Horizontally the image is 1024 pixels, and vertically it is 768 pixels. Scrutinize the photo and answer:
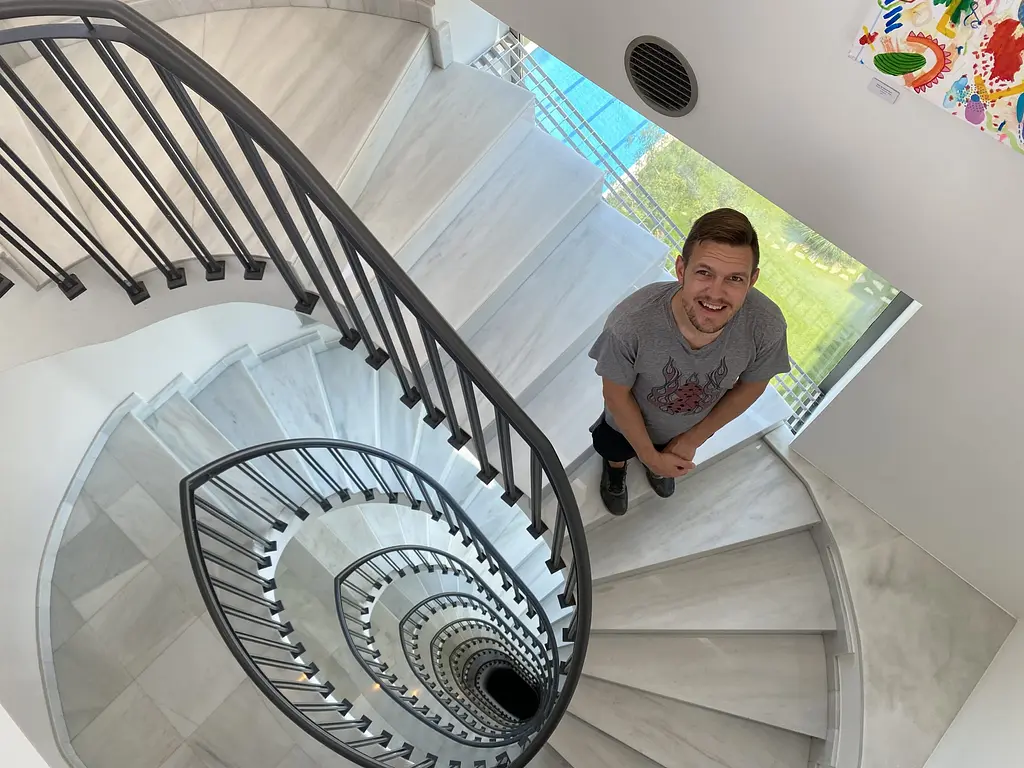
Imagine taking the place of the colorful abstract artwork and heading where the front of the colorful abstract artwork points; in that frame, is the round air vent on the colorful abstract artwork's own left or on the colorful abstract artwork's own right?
on the colorful abstract artwork's own right

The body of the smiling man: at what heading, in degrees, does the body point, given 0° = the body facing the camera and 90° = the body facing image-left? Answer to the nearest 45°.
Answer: approximately 0°

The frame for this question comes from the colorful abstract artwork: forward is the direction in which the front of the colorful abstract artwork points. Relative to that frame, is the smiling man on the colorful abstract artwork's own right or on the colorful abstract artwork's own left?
on the colorful abstract artwork's own right

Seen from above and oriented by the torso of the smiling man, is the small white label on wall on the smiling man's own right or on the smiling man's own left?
on the smiling man's own left

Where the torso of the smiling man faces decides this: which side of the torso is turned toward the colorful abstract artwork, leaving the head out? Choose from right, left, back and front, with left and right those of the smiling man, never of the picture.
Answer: left
